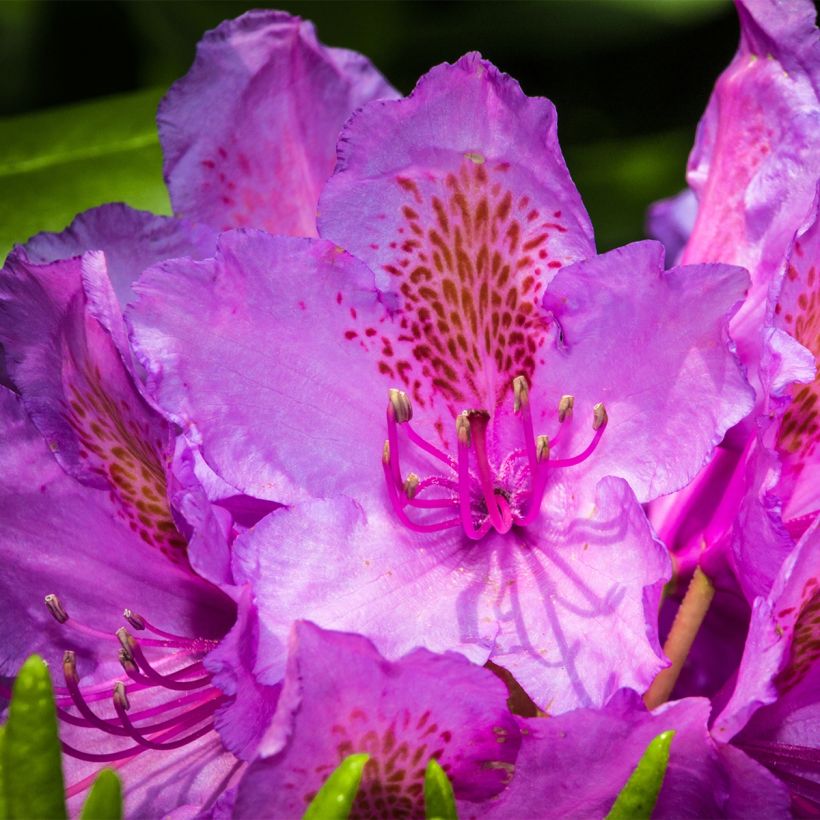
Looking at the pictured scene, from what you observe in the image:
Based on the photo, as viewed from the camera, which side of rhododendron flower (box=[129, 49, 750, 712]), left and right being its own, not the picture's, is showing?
front

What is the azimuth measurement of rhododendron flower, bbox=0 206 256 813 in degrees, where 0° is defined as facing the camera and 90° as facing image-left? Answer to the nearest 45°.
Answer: approximately 45°

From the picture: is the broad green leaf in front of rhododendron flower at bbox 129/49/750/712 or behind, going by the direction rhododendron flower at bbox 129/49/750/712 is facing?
behind

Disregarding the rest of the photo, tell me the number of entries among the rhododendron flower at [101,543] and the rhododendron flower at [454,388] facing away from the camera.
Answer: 0

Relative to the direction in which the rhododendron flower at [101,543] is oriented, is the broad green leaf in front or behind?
behind
